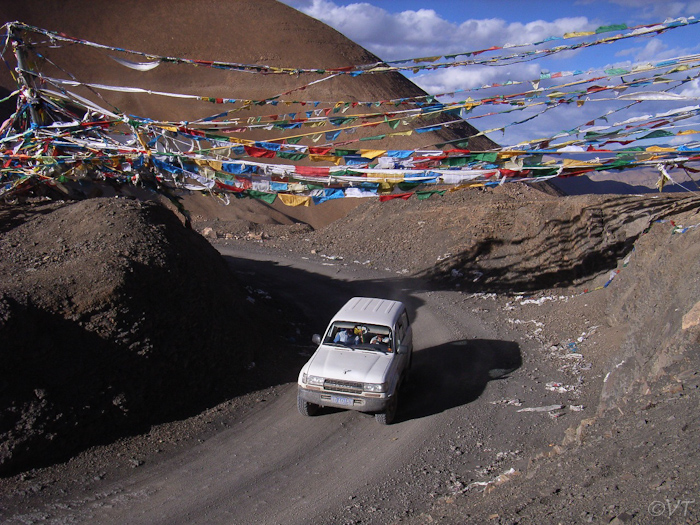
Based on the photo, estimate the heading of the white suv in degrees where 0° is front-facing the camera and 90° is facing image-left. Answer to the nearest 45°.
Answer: approximately 45°

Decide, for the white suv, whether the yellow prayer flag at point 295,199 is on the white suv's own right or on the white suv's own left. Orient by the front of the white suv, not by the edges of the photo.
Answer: on the white suv's own right
